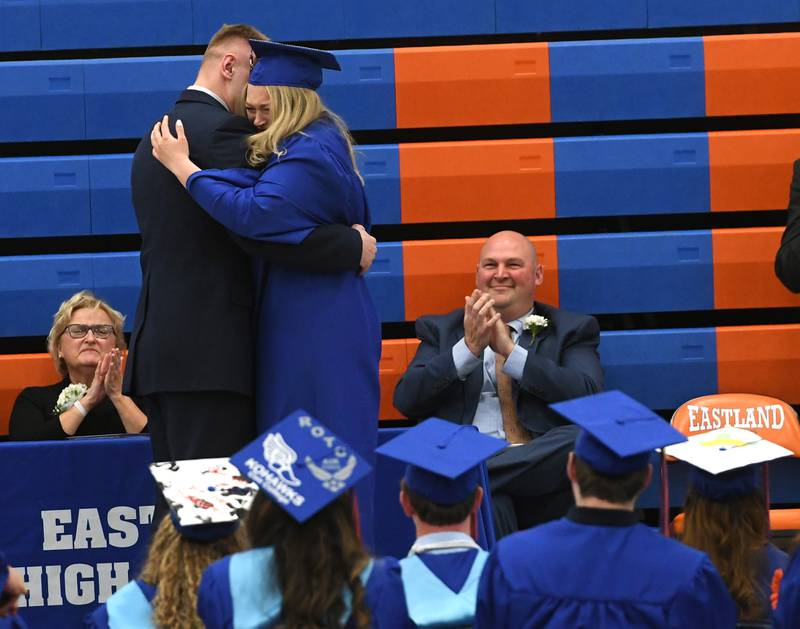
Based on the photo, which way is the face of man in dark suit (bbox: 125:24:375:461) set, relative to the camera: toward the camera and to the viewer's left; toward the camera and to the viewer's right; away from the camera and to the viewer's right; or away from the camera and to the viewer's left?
away from the camera and to the viewer's right

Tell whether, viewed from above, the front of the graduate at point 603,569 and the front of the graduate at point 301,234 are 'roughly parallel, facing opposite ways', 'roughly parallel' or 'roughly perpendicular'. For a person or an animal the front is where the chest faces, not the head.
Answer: roughly perpendicular

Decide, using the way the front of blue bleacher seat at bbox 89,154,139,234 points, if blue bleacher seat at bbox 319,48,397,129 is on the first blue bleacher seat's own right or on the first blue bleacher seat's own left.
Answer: on the first blue bleacher seat's own left

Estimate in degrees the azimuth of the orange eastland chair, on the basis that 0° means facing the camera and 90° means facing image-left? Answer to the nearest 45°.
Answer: approximately 0°

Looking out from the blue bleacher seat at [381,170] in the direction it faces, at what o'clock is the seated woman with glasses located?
The seated woman with glasses is roughly at 2 o'clock from the blue bleacher seat.

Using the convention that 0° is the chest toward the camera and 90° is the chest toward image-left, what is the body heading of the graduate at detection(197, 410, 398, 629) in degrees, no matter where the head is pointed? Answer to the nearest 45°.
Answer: approximately 180°

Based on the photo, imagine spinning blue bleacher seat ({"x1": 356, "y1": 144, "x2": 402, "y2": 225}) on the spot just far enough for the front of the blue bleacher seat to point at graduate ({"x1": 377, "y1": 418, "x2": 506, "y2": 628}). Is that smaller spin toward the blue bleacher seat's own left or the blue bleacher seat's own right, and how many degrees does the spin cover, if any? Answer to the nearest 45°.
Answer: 0° — it already faces them

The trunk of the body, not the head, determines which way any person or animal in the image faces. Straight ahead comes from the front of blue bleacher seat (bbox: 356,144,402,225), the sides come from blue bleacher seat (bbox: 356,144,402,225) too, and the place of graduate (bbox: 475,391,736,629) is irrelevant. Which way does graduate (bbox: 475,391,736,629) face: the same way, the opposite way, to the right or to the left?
the opposite way

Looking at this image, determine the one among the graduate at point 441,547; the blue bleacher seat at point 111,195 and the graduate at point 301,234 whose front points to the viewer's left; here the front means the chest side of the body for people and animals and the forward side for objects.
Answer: the graduate at point 301,234

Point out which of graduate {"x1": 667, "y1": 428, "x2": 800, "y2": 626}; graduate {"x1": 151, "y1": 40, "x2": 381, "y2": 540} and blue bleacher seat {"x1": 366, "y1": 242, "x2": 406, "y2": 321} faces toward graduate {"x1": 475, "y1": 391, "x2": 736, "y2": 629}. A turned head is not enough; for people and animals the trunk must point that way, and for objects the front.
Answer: the blue bleacher seat

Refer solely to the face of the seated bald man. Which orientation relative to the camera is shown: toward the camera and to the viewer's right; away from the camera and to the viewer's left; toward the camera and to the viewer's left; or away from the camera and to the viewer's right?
toward the camera and to the viewer's left

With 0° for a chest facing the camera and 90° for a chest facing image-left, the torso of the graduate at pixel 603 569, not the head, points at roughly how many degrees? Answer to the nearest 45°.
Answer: approximately 180°

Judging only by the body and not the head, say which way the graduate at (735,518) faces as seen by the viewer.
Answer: away from the camera
